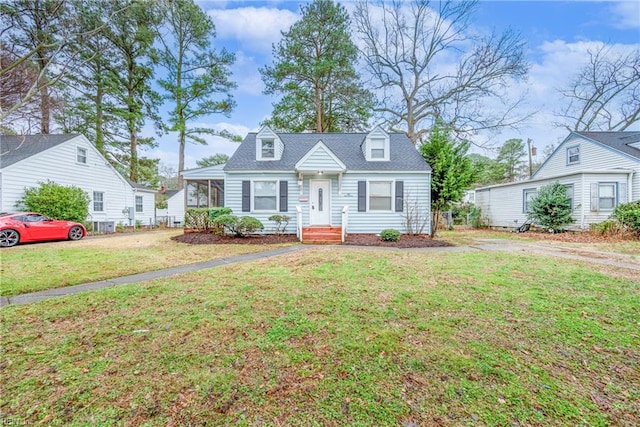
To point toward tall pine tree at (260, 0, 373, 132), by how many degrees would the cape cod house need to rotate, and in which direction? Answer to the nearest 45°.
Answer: approximately 180°

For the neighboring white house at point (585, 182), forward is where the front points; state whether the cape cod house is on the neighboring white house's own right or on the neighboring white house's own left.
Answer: on the neighboring white house's own right

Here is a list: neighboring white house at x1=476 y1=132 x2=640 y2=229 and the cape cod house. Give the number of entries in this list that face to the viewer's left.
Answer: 0

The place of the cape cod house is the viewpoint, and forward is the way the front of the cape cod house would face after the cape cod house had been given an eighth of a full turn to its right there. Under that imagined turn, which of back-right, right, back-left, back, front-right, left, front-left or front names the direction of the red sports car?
front-right

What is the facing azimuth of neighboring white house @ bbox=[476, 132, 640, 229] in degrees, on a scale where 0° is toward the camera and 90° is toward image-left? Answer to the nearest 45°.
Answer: approximately 315°

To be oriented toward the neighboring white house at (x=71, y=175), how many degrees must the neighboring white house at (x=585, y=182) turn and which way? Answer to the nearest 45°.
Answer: approximately 90° to its right

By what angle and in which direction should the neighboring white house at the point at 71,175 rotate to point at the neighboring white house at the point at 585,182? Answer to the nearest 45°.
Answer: approximately 90° to its left

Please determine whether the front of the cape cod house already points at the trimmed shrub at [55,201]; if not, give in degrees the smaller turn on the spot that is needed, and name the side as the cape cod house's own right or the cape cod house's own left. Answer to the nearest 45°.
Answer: approximately 90° to the cape cod house's own right

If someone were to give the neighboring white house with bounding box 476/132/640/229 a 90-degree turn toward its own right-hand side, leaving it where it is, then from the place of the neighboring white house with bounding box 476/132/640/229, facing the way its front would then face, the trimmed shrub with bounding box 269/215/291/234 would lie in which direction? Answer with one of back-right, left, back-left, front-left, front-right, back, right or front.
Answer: front

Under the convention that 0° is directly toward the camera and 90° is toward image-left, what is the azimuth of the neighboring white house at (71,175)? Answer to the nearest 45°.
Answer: approximately 45°
